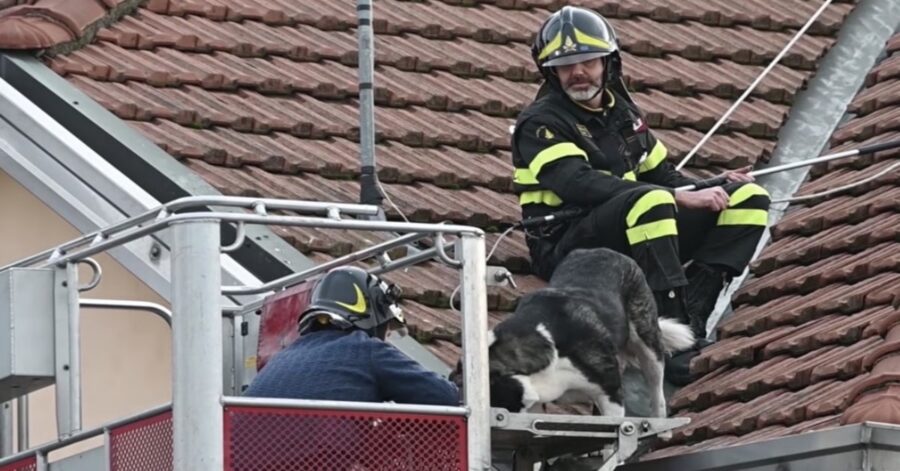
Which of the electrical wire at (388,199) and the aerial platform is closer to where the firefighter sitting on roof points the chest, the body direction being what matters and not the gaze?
the aerial platform

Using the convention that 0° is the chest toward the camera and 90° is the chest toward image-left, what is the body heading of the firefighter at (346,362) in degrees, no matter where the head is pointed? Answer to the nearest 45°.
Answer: approximately 225°

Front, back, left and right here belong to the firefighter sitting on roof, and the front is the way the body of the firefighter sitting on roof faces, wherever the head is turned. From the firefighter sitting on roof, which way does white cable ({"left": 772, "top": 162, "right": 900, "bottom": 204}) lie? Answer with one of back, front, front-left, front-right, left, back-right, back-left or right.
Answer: left

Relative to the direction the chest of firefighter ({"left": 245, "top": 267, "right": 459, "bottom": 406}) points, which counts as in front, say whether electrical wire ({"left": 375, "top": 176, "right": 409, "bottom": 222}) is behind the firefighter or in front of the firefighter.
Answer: in front

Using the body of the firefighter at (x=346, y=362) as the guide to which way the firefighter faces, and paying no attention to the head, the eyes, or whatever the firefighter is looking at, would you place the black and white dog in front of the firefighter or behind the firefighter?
in front

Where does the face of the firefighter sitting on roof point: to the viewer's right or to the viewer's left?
to the viewer's left

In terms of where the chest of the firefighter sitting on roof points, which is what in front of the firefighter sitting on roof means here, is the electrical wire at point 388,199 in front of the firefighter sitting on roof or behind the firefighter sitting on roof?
behind

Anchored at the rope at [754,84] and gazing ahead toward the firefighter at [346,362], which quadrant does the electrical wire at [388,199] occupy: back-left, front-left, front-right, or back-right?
front-right

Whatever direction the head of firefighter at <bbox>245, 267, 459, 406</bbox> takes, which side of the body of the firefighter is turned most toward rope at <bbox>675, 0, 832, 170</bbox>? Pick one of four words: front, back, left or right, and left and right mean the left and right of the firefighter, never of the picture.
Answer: front

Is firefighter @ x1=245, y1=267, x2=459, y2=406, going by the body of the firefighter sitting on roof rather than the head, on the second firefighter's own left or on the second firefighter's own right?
on the second firefighter's own right

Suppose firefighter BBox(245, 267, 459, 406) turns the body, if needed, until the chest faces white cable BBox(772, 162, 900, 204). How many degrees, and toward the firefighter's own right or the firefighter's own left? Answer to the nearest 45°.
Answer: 0° — they already face it

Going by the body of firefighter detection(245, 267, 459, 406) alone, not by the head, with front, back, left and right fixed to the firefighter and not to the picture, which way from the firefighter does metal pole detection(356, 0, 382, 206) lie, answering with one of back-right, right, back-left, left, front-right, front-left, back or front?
front-left

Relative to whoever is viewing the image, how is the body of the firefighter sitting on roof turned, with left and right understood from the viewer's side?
facing the viewer and to the right of the viewer

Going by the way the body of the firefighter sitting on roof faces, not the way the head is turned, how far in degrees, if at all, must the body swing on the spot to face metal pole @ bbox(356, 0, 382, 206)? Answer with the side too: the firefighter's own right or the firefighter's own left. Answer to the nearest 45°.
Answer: approximately 135° to the firefighter's own right

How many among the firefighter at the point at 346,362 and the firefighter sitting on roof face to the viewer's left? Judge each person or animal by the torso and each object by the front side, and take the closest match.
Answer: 0
